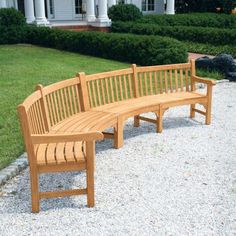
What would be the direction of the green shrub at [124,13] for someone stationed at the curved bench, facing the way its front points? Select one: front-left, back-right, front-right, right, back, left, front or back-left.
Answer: back-left

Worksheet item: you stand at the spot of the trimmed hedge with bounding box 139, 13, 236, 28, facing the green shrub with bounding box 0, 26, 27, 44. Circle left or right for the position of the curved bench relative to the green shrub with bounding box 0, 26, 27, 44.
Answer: left

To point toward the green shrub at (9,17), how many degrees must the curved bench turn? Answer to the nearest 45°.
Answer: approximately 135° to its left

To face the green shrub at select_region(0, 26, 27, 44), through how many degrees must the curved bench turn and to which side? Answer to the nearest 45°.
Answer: approximately 135° to its left

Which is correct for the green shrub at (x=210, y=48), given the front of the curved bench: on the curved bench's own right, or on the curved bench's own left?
on the curved bench's own left

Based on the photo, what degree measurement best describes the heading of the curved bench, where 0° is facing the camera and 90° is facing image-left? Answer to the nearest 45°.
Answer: approximately 315°

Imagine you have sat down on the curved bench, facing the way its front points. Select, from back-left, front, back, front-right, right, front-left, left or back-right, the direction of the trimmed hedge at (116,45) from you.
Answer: back-left

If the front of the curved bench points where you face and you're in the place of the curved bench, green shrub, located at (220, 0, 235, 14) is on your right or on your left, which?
on your left

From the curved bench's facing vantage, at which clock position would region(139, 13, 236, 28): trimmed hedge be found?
The trimmed hedge is roughly at 8 o'clock from the curved bench.
